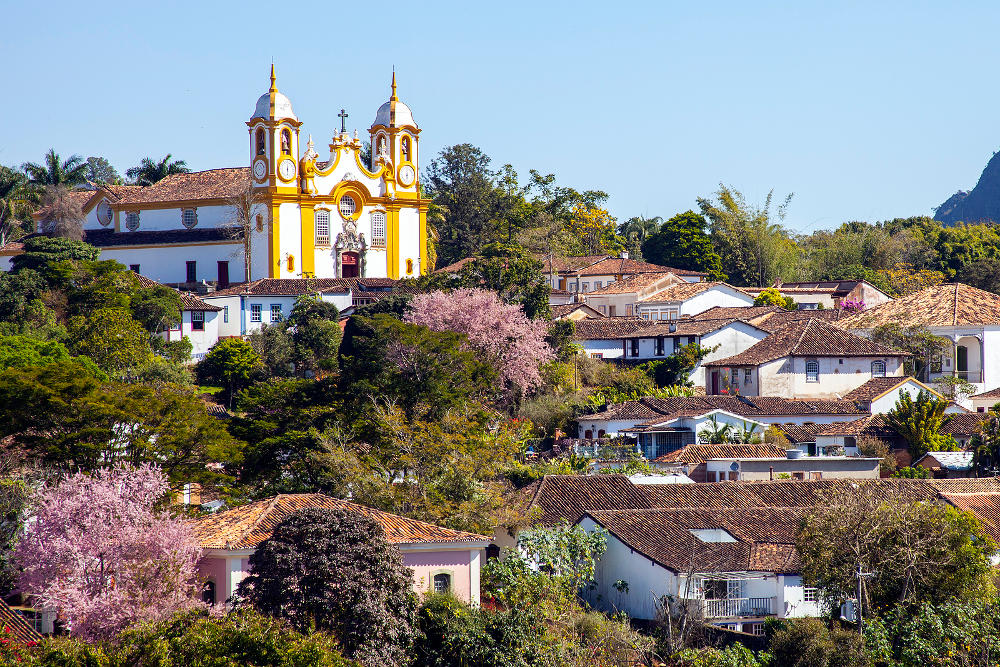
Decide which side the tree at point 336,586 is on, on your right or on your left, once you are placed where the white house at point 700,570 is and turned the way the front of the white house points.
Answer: on your right

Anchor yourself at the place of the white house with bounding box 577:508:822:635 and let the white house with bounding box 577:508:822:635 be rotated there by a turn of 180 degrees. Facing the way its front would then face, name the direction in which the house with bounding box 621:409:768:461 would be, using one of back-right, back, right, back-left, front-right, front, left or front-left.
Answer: front-right

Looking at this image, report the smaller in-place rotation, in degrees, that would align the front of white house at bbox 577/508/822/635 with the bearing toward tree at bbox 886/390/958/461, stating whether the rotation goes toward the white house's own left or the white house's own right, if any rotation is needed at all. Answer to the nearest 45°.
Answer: approximately 90° to the white house's own left

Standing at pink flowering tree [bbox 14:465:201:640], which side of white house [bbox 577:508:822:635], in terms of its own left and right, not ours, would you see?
right

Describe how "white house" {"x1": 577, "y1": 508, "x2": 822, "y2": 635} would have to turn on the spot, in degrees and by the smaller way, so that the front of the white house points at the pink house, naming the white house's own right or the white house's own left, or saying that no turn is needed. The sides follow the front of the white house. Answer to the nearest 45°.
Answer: approximately 90° to the white house's own right

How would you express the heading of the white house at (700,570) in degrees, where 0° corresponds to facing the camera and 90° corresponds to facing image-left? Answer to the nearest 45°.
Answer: approximately 315°
